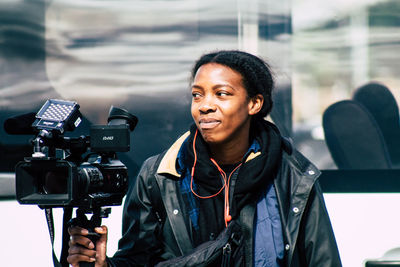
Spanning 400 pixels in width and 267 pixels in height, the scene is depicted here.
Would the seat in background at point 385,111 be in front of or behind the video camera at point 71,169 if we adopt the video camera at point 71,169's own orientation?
behind

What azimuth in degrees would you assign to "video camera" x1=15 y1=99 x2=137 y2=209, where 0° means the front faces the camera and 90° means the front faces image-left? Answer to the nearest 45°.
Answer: approximately 45°
